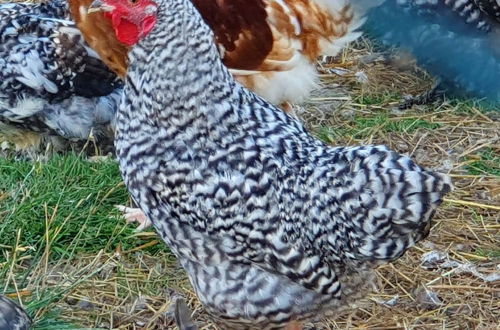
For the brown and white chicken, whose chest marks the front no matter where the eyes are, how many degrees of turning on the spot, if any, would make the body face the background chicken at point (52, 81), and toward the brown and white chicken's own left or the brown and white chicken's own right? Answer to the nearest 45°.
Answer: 0° — it already faces it

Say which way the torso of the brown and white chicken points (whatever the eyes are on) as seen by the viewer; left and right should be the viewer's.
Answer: facing to the left of the viewer

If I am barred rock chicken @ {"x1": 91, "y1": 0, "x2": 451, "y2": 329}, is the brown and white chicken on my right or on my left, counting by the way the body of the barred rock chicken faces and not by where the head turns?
on my right

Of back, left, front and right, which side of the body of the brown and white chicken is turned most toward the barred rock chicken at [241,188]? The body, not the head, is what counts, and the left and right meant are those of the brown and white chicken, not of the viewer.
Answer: left

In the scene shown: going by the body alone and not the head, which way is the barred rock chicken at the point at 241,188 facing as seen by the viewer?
to the viewer's left
